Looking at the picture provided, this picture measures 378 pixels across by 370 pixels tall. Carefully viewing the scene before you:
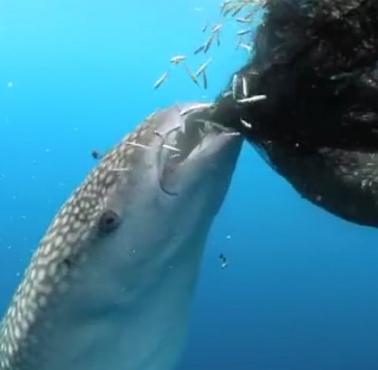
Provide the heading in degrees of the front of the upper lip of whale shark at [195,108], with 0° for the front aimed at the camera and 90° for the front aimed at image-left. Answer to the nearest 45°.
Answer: approximately 270°
